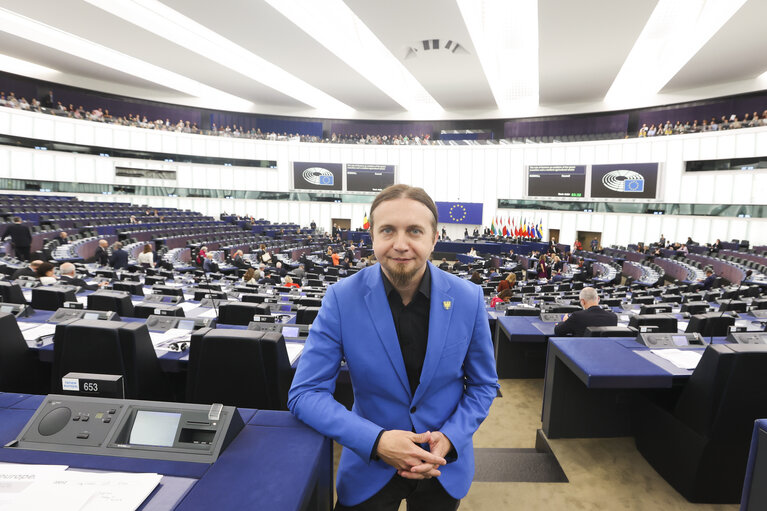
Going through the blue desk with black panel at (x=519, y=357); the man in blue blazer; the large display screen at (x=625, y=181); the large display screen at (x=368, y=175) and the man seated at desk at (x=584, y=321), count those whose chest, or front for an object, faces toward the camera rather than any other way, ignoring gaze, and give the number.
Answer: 4

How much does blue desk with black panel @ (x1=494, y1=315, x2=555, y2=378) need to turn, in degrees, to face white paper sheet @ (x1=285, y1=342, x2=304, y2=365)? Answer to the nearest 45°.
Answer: approximately 45° to its right

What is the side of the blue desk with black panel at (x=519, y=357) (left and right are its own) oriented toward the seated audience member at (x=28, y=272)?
right

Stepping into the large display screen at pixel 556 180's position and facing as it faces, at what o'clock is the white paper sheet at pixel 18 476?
The white paper sheet is roughly at 12 o'clock from the large display screen.

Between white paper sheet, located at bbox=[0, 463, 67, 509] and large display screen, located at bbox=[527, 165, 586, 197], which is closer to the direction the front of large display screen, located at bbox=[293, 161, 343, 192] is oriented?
the white paper sheet

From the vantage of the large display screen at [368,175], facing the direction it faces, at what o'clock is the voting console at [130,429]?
The voting console is roughly at 12 o'clock from the large display screen.

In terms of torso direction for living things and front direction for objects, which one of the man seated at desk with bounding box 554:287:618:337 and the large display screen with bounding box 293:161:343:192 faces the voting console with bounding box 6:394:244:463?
the large display screen

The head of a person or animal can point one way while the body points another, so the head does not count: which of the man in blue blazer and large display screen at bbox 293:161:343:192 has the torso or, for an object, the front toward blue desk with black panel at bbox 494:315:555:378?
the large display screen

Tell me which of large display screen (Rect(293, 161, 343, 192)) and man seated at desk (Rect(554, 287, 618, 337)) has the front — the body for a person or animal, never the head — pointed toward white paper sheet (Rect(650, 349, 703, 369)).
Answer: the large display screen

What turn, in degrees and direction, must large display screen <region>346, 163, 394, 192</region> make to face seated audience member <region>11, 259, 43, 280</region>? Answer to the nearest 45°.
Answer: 0° — it already faces them

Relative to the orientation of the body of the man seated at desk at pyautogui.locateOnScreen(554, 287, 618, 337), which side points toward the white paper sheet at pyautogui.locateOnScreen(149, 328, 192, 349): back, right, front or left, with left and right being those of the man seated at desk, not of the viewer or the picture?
left
